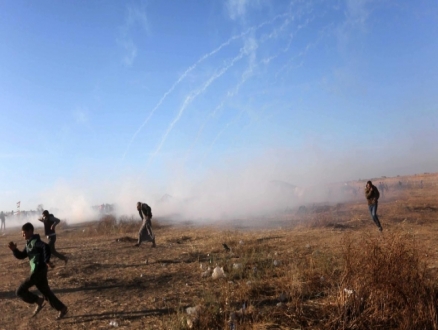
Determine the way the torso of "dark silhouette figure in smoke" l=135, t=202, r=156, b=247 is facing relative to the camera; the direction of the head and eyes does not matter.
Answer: to the viewer's left

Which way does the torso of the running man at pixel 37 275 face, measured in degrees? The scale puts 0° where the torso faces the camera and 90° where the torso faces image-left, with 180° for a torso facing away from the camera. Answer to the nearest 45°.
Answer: approximately 90°

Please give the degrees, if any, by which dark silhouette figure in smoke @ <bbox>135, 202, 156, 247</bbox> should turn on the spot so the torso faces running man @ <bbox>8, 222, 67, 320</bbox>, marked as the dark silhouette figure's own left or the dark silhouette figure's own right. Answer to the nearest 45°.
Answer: approximately 90° to the dark silhouette figure's own left

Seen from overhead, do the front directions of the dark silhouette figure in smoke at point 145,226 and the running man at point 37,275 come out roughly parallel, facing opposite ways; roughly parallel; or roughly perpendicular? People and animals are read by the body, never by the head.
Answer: roughly parallel

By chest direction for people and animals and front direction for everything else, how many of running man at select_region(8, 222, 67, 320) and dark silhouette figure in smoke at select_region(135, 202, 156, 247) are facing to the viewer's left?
2

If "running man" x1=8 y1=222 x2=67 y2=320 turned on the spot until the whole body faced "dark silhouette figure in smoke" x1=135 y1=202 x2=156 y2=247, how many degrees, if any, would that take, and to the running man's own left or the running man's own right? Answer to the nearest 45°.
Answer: approximately 135° to the running man's own right
